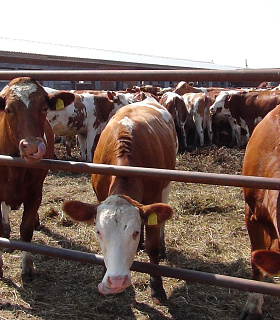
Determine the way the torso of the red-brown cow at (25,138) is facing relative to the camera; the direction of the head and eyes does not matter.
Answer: toward the camera

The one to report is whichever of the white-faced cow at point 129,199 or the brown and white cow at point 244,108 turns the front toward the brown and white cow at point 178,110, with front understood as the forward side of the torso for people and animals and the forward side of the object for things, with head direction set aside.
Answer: the brown and white cow at point 244,108

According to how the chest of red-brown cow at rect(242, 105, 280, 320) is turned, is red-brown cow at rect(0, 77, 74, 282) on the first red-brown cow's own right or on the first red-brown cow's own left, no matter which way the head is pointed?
on the first red-brown cow's own right

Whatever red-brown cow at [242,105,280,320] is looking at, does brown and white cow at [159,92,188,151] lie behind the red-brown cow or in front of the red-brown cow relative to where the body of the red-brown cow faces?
behind

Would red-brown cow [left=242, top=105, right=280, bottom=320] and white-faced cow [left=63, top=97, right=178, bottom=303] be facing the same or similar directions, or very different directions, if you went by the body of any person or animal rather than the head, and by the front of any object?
same or similar directions
